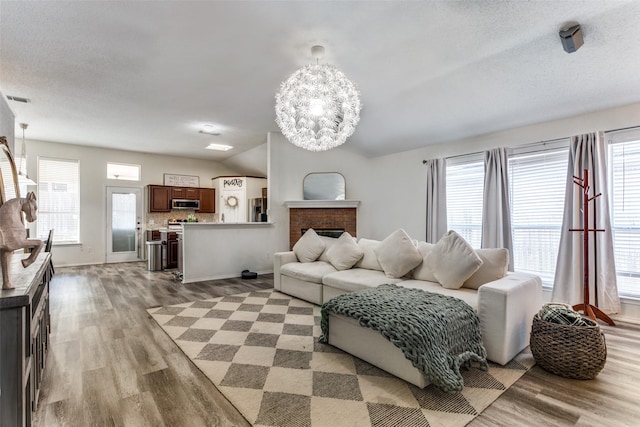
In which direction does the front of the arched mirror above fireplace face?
toward the camera

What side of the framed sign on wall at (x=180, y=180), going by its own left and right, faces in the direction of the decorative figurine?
front

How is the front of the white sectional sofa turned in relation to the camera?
facing the viewer and to the left of the viewer

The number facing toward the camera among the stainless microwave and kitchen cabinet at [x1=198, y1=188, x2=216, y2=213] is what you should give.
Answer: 2

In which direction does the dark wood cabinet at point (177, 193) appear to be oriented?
toward the camera

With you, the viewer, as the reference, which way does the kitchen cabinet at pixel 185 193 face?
facing the viewer

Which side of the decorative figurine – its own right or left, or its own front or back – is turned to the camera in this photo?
right

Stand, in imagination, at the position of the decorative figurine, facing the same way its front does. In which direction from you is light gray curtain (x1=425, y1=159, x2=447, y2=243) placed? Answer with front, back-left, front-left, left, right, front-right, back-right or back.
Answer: front

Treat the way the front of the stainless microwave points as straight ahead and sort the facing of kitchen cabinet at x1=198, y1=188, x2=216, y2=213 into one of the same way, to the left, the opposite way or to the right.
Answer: the same way

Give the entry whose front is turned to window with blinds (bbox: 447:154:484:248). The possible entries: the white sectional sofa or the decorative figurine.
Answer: the decorative figurine

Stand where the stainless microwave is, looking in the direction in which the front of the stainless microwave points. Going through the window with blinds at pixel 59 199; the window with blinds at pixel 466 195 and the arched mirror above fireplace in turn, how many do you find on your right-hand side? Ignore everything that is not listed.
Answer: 1

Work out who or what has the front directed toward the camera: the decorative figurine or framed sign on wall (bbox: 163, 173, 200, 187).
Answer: the framed sign on wall

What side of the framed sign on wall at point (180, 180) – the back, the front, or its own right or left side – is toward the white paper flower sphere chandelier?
front

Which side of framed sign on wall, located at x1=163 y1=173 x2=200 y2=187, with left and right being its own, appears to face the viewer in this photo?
front

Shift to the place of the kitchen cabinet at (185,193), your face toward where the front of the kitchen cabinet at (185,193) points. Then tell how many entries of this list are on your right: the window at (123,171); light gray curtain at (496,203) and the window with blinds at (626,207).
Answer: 1

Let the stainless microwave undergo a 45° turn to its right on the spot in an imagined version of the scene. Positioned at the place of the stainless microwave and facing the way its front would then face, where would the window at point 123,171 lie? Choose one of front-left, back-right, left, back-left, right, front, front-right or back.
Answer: front-right

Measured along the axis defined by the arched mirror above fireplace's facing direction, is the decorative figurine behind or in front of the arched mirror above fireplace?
in front
